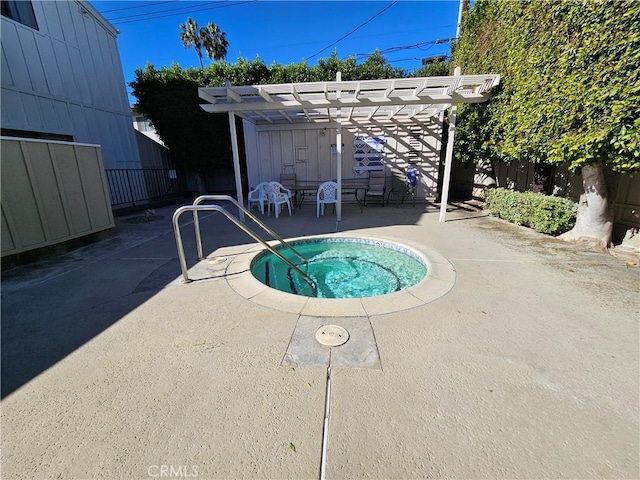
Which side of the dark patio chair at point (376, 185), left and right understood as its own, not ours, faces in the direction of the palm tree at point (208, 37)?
right

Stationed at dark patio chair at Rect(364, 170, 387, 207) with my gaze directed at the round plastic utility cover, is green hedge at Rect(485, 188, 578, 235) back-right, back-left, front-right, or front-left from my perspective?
front-left

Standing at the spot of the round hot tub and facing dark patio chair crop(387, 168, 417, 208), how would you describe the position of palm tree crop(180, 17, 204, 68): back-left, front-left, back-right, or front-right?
front-left

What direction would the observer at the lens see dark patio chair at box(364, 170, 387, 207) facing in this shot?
facing the viewer and to the left of the viewer

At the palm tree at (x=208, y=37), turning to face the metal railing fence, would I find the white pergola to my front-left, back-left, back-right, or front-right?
front-left

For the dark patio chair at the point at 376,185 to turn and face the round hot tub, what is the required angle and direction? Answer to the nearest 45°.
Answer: approximately 45° to its left

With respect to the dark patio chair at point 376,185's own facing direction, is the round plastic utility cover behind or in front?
in front

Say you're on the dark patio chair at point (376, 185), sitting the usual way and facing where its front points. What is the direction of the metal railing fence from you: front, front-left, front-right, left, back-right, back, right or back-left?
front-right

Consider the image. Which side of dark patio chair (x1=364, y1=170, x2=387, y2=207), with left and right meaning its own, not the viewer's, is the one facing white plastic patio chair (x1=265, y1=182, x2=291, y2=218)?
right

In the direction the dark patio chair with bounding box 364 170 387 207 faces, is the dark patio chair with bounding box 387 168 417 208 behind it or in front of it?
behind

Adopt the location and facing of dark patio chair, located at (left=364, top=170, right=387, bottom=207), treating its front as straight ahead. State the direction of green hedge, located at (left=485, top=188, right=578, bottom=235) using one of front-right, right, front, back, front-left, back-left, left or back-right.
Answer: left

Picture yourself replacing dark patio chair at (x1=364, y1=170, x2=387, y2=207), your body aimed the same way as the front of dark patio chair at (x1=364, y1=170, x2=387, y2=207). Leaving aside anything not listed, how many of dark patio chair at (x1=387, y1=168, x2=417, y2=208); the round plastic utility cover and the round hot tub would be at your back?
0
